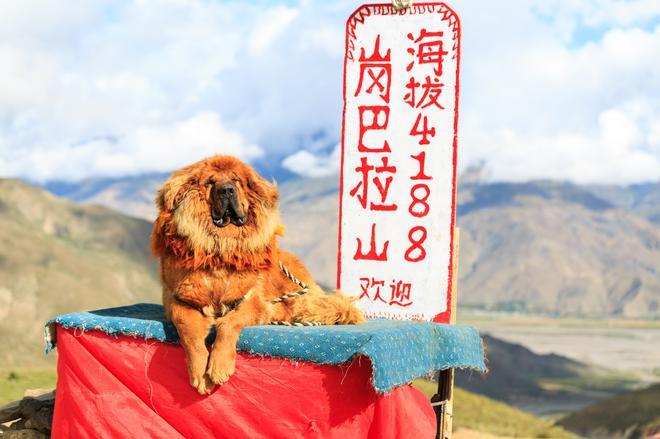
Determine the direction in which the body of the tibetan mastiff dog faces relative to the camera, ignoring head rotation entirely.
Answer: toward the camera
